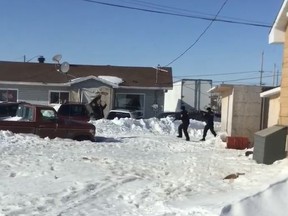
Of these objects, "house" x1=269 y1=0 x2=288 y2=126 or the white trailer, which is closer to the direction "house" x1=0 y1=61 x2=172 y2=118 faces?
the house

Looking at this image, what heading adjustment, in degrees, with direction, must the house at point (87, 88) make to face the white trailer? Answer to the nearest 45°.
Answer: approximately 135° to its left

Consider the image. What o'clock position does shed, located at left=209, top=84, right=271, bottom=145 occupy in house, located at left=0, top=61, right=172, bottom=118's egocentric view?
shed, located at left=209, top=84, right=271, bottom=145 is roughly at 11 o'clock from house, located at left=0, top=61, right=172, bottom=118.

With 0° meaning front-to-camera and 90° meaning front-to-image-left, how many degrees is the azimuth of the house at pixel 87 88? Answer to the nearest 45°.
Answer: approximately 0°

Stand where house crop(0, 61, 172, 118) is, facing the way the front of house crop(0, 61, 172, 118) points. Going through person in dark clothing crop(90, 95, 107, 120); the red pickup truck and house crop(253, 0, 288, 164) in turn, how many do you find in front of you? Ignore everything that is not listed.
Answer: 3

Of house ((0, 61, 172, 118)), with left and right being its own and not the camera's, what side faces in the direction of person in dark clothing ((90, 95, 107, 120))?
front

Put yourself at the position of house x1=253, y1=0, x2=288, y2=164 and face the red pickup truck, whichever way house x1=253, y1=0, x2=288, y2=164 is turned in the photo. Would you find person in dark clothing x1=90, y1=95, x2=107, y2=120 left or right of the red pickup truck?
right

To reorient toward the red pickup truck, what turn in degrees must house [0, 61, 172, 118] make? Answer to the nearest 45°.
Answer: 0° — it already faces it

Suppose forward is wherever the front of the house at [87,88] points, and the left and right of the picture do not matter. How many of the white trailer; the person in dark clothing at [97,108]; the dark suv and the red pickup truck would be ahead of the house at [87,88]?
3

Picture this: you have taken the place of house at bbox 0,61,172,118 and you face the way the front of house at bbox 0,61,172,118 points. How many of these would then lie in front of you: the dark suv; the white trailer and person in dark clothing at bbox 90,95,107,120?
2

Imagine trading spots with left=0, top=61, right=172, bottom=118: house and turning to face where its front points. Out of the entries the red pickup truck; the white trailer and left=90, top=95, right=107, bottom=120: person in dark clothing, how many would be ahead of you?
2

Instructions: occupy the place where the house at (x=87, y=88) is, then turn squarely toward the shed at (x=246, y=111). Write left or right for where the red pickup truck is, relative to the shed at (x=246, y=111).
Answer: right

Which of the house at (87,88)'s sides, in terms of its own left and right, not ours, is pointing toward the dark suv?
front
